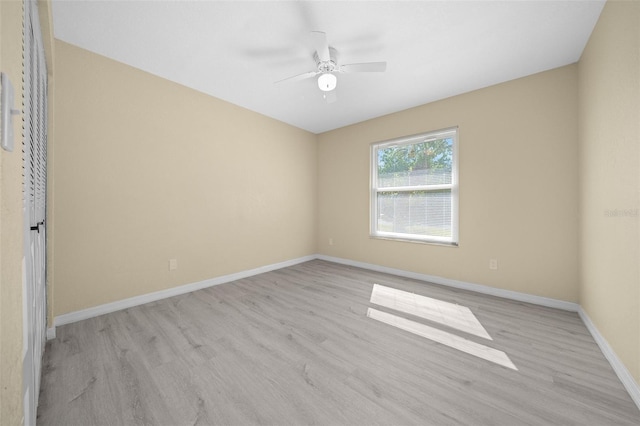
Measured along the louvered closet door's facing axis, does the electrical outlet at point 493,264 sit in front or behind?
in front

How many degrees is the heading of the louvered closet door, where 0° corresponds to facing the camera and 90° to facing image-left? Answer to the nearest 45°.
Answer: approximately 270°

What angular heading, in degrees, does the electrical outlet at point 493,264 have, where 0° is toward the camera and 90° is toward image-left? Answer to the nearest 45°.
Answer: approximately 0°

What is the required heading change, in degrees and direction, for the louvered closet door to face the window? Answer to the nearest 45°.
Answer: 0° — it already faces it

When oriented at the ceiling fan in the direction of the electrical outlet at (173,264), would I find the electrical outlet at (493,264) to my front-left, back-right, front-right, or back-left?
back-right

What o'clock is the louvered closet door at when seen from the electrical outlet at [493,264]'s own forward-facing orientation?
The louvered closet door is roughly at 1 o'clock from the electrical outlet.

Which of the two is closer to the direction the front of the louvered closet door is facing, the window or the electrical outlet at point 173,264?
the window

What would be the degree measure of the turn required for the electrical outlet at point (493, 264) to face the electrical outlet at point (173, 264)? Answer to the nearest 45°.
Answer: approximately 45° to its right

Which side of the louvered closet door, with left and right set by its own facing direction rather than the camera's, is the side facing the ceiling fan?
front

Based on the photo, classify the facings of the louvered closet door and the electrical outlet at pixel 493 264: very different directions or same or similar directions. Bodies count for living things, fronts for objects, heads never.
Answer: very different directions

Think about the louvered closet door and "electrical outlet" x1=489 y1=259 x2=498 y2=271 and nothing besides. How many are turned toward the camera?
1
